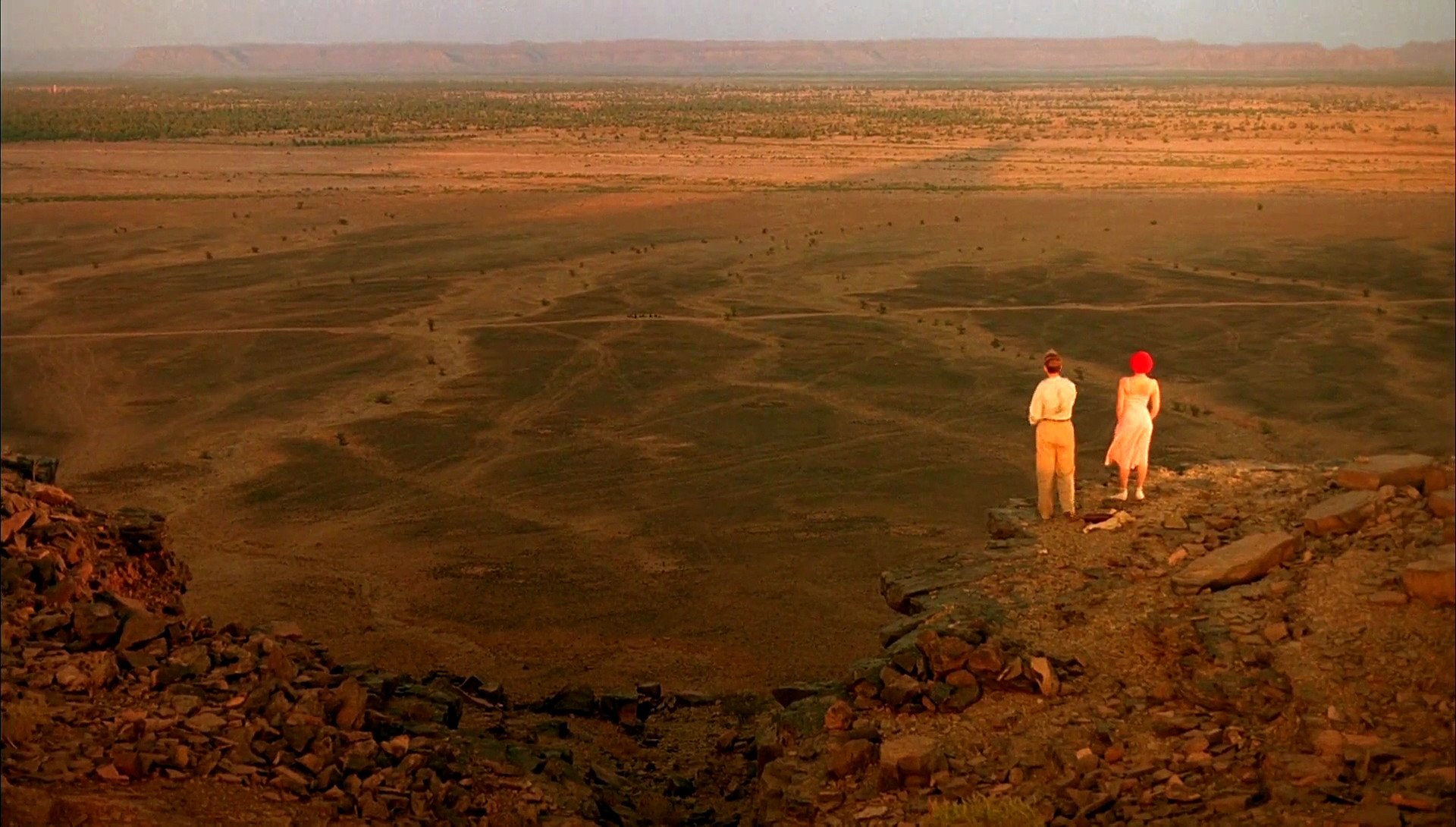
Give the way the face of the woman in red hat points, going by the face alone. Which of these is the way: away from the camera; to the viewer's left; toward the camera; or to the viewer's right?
away from the camera

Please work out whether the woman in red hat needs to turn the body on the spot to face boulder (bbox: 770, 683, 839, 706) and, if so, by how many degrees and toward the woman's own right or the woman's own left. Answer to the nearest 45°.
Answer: approximately 135° to the woman's own left

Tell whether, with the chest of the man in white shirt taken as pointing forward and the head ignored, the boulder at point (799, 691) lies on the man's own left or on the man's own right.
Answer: on the man's own left

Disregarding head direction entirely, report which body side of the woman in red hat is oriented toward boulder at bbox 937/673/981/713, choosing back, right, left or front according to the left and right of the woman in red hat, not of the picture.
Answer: back

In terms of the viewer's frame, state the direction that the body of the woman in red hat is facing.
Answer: away from the camera

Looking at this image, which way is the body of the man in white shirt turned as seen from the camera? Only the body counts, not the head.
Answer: away from the camera

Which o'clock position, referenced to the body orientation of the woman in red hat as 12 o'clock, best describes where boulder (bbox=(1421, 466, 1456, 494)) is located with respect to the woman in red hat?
The boulder is roughly at 4 o'clock from the woman in red hat.

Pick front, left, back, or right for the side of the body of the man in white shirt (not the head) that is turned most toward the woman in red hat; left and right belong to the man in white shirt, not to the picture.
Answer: right

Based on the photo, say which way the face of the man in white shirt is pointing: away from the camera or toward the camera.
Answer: away from the camera

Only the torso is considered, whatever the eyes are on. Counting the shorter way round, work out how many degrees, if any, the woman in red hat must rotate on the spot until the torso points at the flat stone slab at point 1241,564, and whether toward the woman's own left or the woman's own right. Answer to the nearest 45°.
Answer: approximately 180°

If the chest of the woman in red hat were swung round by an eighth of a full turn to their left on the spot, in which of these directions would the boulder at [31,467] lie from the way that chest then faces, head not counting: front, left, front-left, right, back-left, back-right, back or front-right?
front-left

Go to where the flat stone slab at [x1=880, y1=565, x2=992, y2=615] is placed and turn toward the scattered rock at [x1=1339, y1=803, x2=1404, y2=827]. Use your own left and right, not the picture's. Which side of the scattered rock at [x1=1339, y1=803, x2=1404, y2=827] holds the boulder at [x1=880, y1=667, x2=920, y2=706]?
right

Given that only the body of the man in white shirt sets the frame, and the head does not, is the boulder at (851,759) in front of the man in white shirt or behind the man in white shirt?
behind

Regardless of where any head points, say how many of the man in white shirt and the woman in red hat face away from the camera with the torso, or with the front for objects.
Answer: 2

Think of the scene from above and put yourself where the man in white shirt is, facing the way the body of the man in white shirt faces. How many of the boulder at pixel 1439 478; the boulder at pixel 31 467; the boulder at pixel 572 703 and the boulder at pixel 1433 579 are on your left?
2
